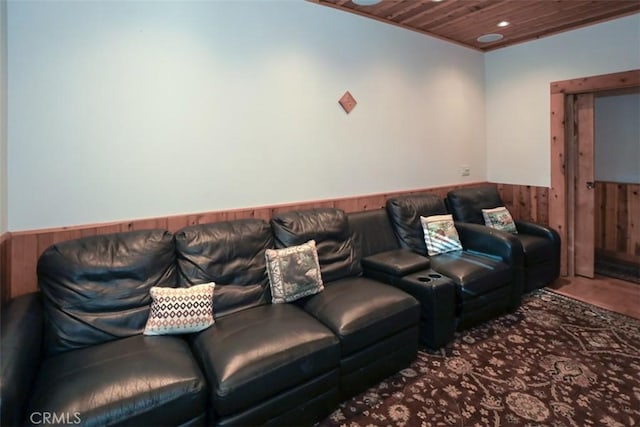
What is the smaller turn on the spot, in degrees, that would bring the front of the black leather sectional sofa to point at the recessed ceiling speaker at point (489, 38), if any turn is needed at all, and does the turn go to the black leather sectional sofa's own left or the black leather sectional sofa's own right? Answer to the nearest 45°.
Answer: approximately 90° to the black leather sectional sofa's own left

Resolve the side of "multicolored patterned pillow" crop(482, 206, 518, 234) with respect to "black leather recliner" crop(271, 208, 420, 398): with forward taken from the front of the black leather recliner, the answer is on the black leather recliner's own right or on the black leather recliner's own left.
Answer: on the black leather recliner's own left

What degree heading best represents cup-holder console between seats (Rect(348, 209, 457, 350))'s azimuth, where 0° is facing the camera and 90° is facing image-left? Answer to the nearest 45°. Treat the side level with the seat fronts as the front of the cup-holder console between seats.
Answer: approximately 315°

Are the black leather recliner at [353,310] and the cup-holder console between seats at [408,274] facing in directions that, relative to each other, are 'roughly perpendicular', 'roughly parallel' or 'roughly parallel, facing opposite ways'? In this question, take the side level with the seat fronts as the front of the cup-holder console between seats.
roughly parallel

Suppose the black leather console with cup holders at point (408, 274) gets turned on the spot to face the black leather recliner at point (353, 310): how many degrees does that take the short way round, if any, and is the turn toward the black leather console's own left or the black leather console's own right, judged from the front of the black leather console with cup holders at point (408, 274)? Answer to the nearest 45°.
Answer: approximately 90° to the black leather console's own right

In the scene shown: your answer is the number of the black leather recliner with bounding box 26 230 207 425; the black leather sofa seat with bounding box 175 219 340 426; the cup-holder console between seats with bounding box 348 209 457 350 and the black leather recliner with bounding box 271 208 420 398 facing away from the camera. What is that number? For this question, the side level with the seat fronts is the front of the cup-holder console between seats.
0

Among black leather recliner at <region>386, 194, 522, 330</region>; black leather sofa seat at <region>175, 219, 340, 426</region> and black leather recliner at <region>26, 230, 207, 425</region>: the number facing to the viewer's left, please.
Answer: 0

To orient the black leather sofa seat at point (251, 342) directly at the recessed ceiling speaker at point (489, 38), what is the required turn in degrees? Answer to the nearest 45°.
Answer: approximately 90° to its left

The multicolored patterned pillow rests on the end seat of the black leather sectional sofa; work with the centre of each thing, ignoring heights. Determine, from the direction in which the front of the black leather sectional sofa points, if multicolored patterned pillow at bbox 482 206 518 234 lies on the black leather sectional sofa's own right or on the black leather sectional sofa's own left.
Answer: on the black leather sectional sofa's own left

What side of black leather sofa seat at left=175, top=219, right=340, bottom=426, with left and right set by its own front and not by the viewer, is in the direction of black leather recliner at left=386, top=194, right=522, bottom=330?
left

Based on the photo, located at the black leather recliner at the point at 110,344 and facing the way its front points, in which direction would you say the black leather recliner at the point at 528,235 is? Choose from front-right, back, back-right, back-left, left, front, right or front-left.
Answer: front-left

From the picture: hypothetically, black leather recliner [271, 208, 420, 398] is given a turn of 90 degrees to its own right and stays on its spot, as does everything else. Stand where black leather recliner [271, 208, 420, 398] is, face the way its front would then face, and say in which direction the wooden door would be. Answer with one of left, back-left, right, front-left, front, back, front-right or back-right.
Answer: back

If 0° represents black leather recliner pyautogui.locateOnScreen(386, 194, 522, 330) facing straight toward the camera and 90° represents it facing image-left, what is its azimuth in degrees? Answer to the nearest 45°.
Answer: approximately 315°

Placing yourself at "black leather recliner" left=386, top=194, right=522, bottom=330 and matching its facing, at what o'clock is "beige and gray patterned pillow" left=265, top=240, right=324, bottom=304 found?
The beige and gray patterned pillow is roughly at 3 o'clock from the black leather recliner.

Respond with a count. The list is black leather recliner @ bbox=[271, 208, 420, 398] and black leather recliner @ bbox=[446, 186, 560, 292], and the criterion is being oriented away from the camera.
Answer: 0

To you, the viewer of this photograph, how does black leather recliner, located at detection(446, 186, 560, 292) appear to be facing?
facing the viewer and to the right of the viewer
